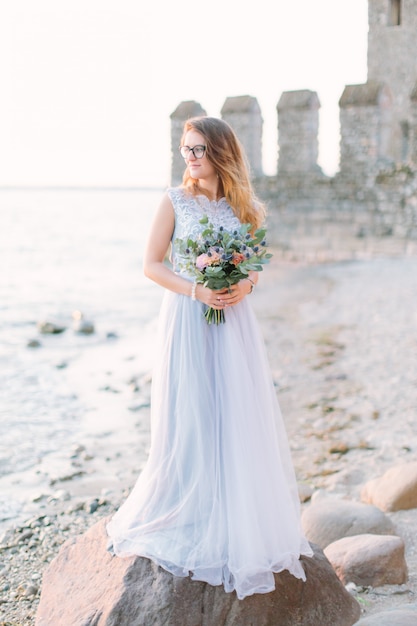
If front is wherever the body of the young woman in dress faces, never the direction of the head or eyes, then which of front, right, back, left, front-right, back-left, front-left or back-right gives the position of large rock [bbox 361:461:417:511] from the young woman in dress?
back-left

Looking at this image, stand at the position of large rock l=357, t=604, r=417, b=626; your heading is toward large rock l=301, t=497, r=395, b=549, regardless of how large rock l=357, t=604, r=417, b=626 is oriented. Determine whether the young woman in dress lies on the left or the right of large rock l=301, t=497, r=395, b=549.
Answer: left

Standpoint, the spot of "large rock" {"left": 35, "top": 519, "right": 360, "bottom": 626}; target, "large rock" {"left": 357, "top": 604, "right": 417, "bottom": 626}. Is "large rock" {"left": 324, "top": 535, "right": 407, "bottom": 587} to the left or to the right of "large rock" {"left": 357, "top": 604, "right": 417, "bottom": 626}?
left

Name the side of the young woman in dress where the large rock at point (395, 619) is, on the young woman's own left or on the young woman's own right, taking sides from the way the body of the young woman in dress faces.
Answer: on the young woman's own left

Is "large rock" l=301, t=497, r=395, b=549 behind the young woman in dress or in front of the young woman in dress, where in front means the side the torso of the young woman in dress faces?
behind

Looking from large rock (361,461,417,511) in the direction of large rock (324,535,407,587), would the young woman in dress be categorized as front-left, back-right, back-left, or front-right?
front-right

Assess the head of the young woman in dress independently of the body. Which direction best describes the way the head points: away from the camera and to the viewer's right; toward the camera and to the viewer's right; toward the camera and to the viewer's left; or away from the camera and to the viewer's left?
toward the camera and to the viewer's left

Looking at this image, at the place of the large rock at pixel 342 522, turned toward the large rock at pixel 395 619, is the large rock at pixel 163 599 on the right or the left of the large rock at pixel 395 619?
right

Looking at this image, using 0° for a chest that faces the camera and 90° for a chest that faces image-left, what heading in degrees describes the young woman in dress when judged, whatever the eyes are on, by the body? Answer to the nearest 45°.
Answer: approximately 0°

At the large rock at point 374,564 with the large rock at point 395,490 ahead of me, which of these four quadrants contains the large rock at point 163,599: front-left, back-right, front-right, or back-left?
back-left

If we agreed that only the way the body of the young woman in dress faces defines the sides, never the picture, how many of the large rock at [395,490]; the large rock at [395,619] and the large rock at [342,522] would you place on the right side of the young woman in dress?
0
